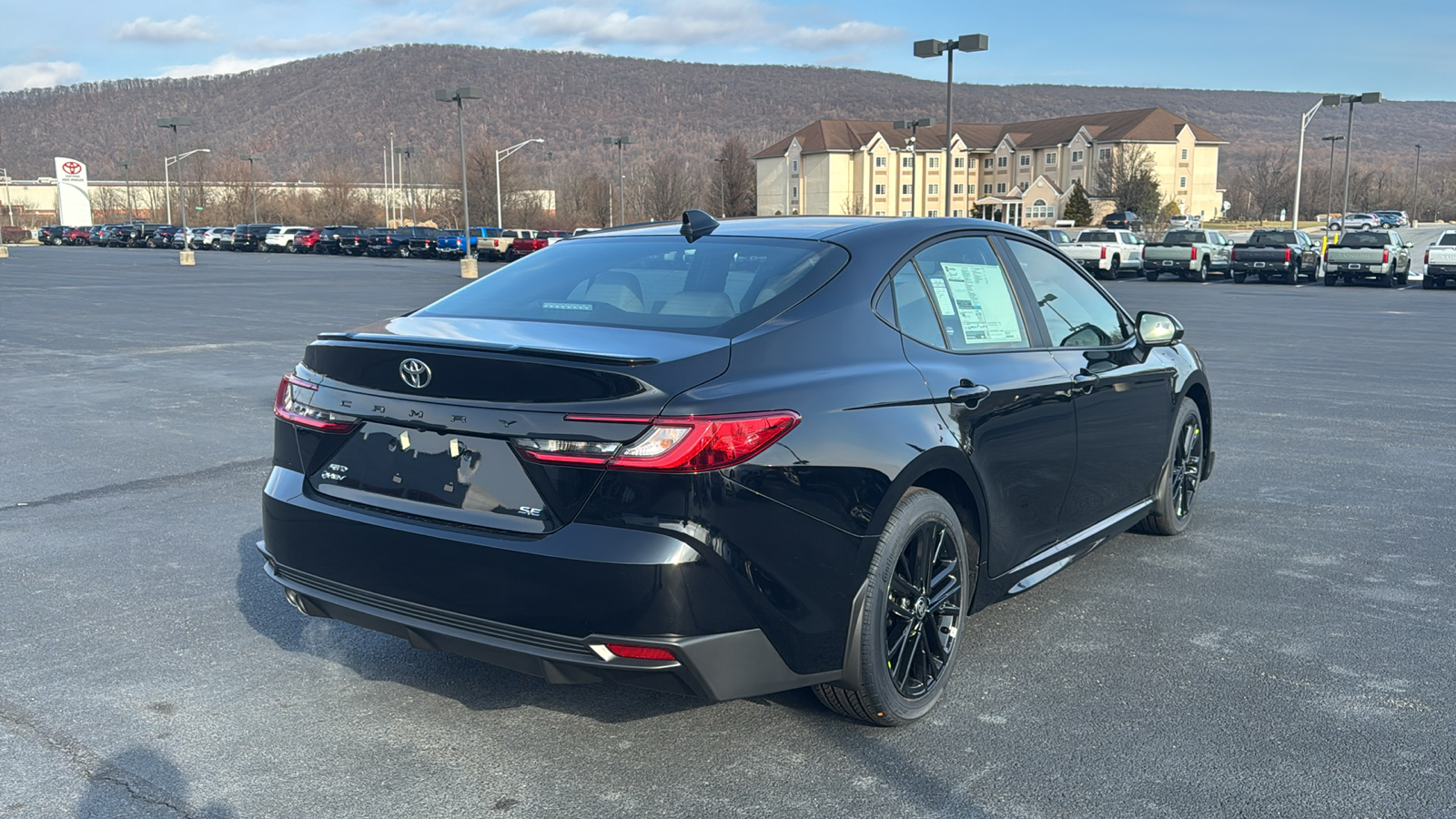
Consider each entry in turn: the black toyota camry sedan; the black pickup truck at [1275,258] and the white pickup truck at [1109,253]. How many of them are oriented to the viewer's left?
0

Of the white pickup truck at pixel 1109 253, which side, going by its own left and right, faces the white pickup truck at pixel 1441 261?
right

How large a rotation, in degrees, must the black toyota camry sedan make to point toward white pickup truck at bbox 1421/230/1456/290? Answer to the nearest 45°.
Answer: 0° — it already faces it

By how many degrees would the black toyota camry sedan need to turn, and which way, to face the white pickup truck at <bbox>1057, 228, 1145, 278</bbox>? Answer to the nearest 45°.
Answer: approximately 45° to its left

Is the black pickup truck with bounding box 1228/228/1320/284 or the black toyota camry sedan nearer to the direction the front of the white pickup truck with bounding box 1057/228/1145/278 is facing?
the black pickup truck

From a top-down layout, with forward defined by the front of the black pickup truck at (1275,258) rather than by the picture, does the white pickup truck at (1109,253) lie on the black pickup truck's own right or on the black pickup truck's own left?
on the black pickup truck's own left

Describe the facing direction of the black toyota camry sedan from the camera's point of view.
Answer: facing away from the viewer and to the right of the viewer

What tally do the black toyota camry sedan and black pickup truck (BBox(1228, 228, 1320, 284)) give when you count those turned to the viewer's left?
0

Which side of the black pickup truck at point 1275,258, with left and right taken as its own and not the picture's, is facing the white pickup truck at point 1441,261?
right

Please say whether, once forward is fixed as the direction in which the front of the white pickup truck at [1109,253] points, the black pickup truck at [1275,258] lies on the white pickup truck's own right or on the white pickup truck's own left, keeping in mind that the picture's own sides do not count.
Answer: on the white pickup truck's own right

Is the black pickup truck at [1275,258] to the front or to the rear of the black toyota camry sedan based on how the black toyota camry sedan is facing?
to the front
